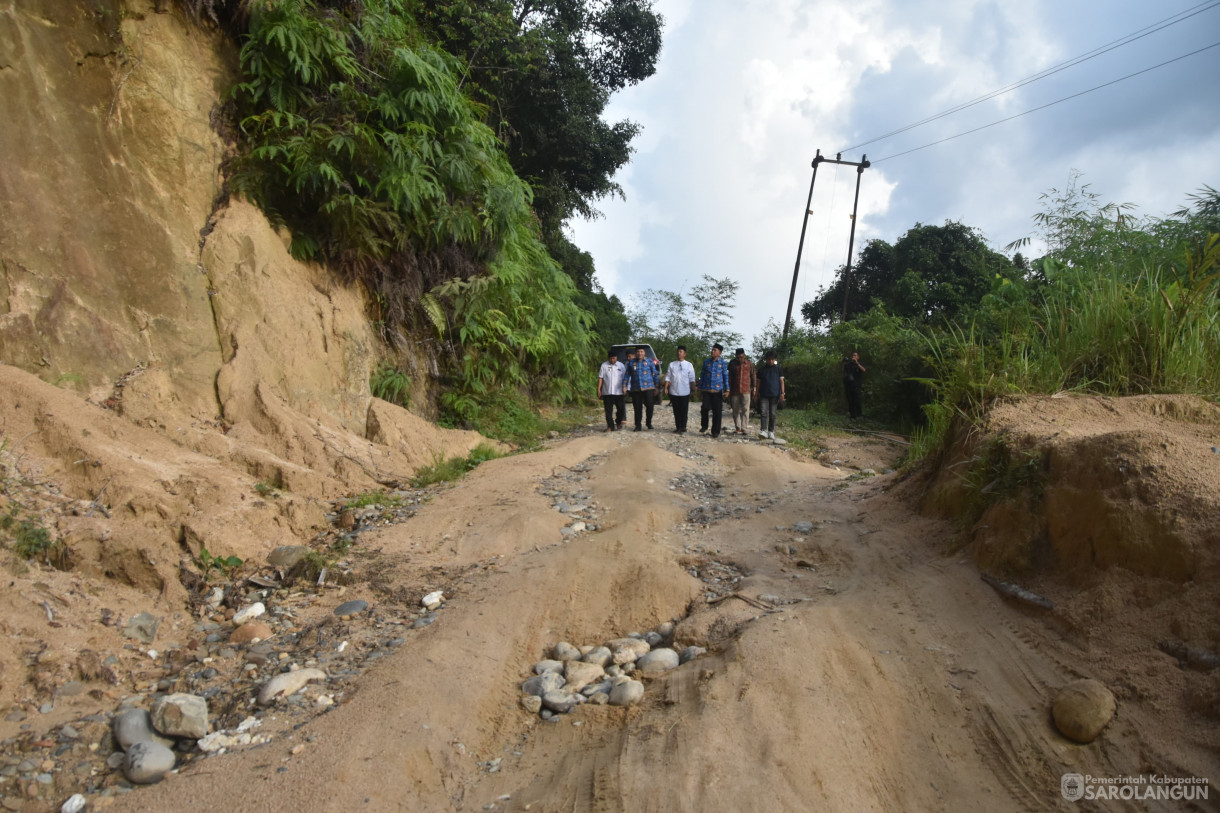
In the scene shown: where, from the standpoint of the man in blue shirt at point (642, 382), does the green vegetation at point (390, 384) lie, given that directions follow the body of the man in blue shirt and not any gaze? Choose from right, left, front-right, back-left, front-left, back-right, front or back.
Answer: front-right

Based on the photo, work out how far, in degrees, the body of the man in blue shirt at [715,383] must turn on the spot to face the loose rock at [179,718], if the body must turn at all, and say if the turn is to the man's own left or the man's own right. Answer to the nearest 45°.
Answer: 0° — they already face it

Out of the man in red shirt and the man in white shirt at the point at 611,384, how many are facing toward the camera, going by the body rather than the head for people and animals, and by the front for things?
2

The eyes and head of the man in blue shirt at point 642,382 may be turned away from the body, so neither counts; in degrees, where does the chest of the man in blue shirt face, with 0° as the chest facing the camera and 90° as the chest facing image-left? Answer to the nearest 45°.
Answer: approximately 0°

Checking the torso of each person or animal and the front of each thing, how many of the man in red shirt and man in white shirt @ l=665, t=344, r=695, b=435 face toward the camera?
2

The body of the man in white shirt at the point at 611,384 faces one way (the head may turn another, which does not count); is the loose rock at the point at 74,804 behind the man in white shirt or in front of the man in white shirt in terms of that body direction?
in front

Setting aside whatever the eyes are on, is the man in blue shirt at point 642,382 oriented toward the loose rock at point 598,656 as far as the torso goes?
yes

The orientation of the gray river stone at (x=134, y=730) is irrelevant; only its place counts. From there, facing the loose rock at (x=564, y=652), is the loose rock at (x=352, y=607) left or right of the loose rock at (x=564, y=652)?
left
